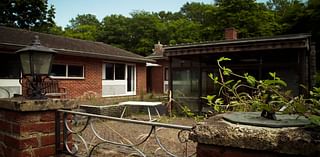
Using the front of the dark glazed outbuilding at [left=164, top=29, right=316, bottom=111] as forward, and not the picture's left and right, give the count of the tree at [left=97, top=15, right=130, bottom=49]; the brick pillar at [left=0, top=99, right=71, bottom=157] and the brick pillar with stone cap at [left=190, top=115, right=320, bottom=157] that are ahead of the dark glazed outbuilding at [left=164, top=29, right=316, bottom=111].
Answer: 2

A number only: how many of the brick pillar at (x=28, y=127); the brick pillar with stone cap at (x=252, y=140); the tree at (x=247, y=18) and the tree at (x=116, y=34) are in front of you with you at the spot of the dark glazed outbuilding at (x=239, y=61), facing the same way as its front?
2

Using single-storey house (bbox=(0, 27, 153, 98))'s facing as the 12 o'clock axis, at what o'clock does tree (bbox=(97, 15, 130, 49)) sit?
The tree is roughly at 8 o'clock from the single-storey house.

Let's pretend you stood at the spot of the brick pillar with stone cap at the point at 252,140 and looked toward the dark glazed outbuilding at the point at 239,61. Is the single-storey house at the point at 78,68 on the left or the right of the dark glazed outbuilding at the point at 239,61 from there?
left

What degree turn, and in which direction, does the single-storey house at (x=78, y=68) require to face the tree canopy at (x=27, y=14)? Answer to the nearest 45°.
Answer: approximately 135° to its left

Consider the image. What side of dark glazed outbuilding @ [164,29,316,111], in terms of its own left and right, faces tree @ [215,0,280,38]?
back

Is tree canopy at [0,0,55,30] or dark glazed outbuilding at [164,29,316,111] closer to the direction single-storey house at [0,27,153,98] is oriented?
the dark glazed outbuilding

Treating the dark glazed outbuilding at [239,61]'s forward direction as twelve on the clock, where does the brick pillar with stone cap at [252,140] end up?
The brick pillar with stone cap is roughly at 12 o'clock from the dark glazed outbuilding.

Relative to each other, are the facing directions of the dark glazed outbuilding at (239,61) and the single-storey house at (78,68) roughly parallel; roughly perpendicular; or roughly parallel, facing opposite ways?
roughly perpendicular

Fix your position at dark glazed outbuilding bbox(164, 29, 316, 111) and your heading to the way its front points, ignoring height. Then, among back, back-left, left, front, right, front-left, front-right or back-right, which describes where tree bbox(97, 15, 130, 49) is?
back-right

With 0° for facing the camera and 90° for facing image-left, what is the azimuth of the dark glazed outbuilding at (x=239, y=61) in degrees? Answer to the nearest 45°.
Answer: approximately 0°

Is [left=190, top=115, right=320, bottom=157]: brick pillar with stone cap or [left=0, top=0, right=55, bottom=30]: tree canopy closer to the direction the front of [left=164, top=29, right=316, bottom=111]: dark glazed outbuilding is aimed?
the brick pillar with stone cap

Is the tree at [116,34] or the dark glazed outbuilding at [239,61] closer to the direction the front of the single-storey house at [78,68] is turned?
the dark glazed outbuilding
